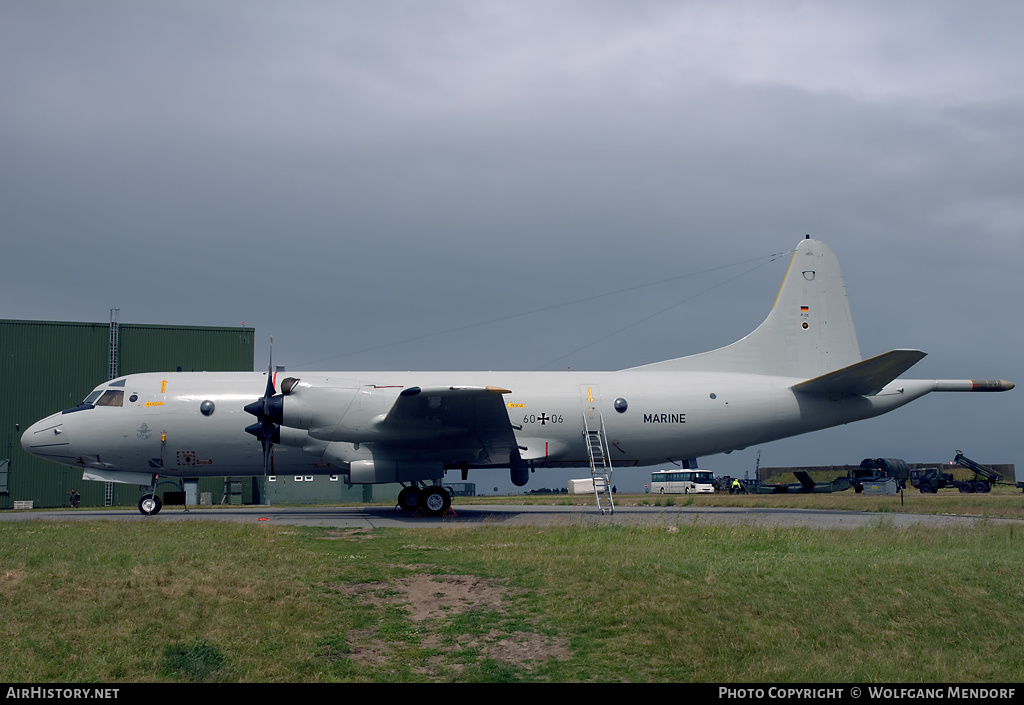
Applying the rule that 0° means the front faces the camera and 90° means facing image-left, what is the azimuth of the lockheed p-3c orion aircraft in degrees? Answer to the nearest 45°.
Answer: approximately 90°

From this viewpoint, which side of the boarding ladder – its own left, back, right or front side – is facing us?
front

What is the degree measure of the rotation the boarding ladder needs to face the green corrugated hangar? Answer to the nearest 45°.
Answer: approximately 135° to its right

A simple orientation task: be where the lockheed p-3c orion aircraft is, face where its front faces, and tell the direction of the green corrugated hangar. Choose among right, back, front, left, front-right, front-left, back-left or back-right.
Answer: front-right
